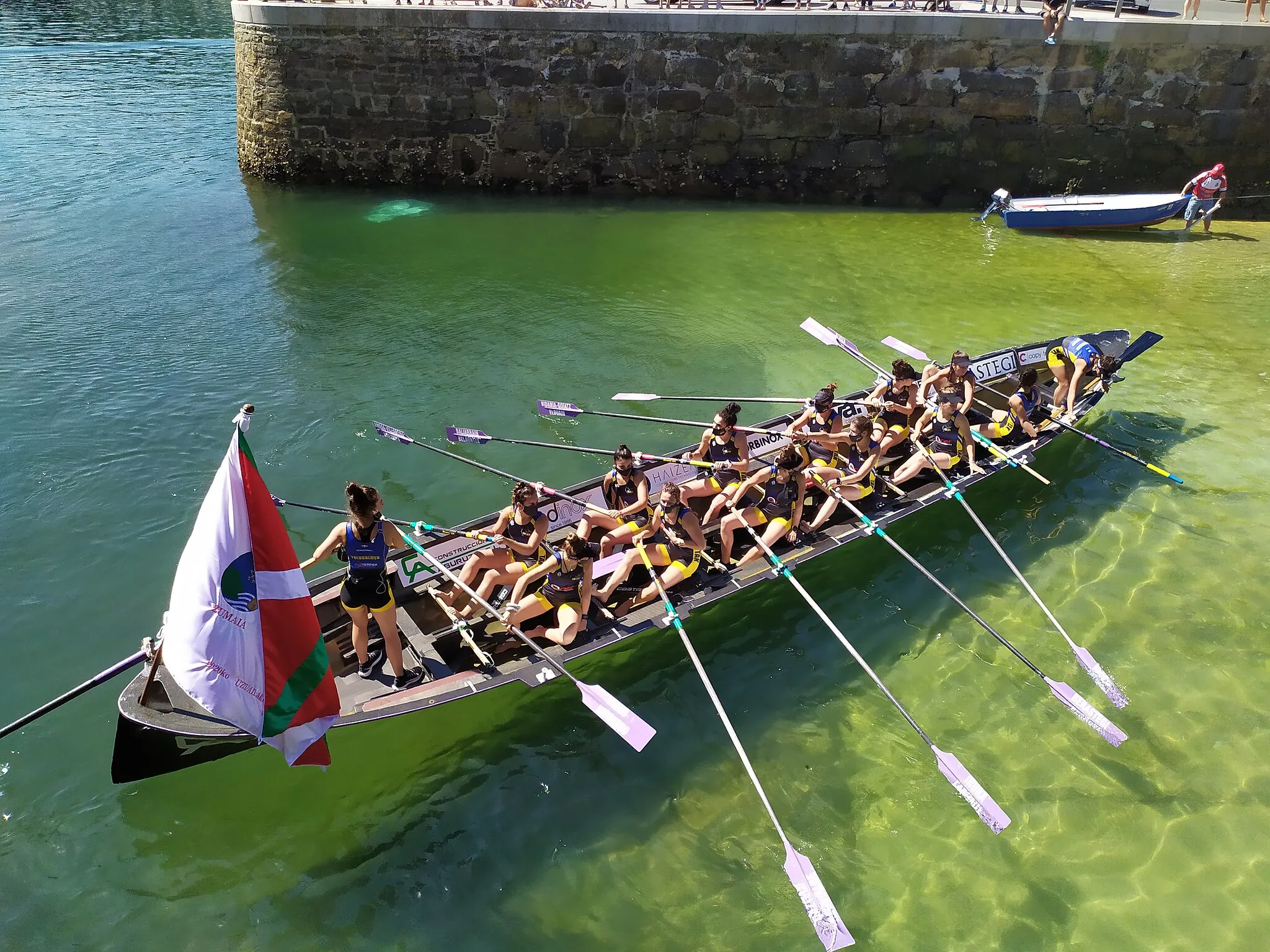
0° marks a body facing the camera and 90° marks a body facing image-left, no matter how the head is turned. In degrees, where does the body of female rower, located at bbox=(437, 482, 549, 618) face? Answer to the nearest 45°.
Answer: approximately 45°

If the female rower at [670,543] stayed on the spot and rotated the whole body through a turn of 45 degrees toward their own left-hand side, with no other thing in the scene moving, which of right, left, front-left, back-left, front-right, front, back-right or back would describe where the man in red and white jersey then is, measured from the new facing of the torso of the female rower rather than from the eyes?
back-left

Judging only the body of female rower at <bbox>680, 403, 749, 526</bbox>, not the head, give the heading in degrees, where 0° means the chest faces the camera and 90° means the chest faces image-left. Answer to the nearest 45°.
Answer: approximately 45°

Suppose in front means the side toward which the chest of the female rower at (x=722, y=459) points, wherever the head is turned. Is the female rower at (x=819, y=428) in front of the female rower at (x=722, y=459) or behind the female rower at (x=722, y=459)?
behind

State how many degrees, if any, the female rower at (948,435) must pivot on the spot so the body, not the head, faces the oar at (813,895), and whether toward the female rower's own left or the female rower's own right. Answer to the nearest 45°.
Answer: approximately 45° to the female rower's own left

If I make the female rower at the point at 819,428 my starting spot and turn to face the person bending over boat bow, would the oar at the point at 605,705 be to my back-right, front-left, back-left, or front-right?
back-right

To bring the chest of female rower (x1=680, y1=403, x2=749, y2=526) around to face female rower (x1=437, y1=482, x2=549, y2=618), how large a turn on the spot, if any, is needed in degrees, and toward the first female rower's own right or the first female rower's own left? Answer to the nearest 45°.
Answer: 0° — they already face them

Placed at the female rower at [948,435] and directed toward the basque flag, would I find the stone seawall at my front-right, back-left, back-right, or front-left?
back-right
